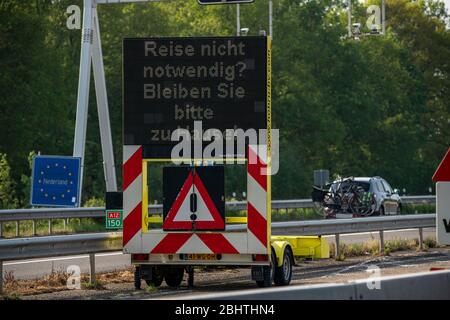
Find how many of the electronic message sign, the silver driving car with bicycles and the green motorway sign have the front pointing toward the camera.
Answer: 2

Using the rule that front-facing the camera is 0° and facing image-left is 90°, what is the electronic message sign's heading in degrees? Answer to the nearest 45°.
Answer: approximately 0°

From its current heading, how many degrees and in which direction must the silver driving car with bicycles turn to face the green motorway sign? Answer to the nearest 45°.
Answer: approximately 135° to its right

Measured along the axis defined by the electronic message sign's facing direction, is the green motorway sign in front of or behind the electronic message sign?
behind
